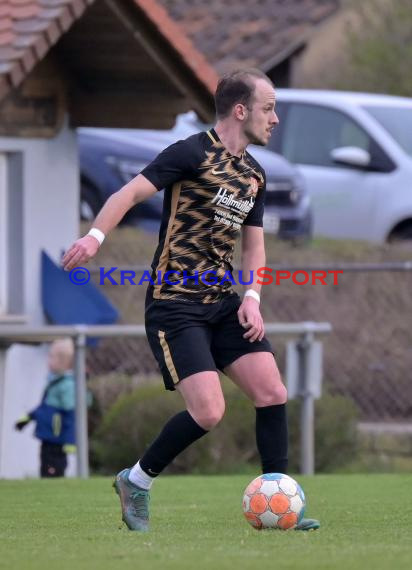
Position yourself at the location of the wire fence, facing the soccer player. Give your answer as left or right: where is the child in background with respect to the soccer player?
right

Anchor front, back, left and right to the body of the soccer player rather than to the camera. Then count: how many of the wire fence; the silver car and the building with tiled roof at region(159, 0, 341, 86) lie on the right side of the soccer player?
0

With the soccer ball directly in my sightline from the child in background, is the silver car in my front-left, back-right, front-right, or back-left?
back-left

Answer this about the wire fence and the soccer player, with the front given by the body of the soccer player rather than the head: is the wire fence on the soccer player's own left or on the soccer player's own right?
on the soccer player's own left

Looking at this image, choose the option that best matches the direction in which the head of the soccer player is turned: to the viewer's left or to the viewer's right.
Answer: to the viewer's right

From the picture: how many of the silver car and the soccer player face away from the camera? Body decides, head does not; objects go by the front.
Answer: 0

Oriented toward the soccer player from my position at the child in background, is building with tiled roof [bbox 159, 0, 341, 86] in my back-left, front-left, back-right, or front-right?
back-left

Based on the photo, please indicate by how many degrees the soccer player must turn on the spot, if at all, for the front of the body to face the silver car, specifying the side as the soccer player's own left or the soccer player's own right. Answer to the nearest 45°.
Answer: approximately 135° to the soccer player's own left

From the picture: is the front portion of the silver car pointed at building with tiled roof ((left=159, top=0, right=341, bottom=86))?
no

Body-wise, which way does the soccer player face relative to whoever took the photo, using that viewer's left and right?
facing the viewer and to the right of the viewer
